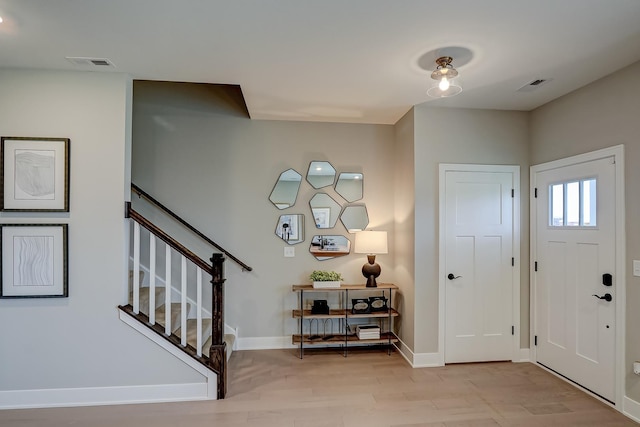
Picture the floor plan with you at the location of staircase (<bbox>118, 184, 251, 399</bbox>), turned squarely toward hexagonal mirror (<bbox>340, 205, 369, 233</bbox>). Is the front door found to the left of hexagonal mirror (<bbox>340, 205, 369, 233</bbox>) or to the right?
right

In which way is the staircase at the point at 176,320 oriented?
to the viewer's right

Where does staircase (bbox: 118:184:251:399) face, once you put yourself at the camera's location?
facing to the right of the viewer
